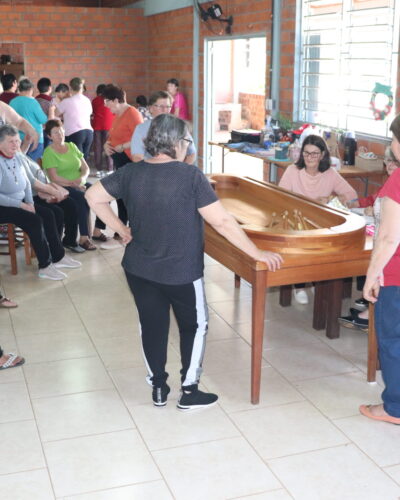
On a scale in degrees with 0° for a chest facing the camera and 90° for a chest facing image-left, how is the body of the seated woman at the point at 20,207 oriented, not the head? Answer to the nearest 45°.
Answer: approximately 315°

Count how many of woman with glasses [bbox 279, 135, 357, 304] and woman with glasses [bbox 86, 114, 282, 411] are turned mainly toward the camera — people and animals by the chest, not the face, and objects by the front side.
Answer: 1

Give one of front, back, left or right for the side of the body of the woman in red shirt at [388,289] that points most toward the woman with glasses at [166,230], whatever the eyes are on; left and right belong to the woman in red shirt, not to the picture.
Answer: front

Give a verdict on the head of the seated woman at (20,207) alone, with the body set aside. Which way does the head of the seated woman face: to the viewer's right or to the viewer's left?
to the viewer's right

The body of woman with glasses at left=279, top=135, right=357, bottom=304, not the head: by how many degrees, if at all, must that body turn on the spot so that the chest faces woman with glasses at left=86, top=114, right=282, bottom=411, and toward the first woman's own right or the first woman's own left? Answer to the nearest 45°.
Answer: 0° — they already face them

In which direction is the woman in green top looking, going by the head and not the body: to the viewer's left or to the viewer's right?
to the viewer's right

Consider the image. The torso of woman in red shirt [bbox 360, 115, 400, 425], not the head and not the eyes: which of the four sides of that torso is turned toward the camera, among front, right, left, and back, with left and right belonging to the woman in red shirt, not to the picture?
left

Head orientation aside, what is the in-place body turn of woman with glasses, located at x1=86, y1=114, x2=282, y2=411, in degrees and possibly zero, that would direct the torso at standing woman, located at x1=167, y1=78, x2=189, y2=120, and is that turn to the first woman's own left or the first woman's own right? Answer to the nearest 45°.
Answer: approximately 45° to the first woman's own left

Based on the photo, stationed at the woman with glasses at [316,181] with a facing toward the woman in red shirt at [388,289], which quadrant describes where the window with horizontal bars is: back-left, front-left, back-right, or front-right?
back-left

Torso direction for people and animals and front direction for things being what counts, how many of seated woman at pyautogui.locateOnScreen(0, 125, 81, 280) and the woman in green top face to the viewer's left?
0

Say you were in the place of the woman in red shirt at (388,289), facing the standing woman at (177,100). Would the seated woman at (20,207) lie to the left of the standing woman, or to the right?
left

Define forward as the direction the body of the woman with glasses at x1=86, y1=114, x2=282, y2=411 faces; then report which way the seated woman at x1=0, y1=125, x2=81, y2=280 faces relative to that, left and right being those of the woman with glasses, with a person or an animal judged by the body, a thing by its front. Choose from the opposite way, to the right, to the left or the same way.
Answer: to the right

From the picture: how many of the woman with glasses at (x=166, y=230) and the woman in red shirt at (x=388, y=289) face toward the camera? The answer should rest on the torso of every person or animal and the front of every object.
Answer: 0

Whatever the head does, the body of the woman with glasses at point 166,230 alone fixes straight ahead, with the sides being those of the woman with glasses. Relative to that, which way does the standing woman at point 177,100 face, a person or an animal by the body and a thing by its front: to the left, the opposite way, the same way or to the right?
the opposite way
